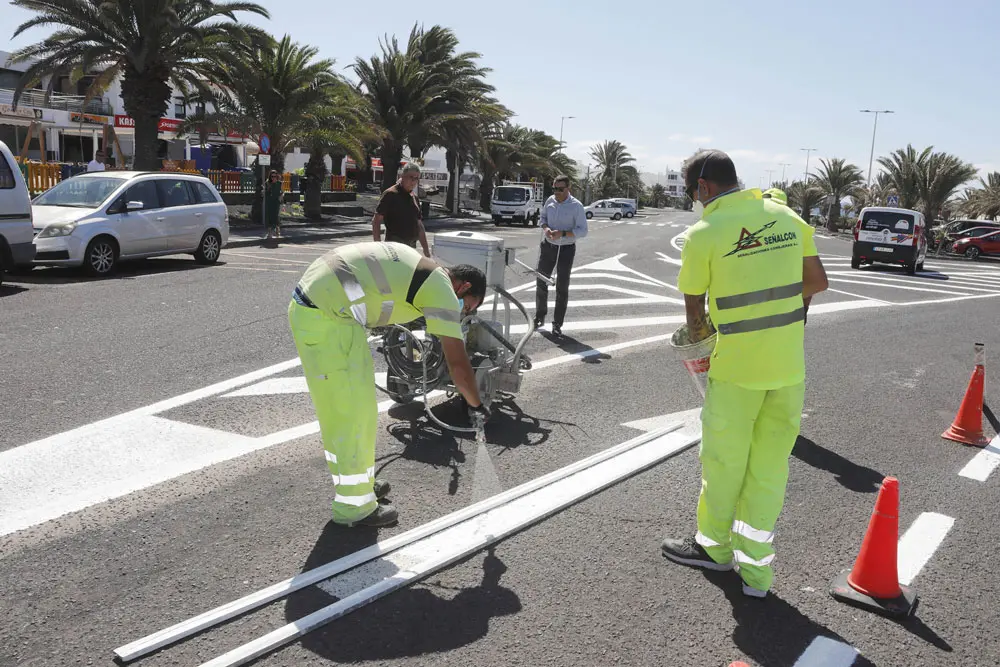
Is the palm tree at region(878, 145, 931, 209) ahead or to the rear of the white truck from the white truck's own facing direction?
to the rear

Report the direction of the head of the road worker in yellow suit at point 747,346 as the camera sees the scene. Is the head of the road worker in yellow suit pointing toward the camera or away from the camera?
away from the camera

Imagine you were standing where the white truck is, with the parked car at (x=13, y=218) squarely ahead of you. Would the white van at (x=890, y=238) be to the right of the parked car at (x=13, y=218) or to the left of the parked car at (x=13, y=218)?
left

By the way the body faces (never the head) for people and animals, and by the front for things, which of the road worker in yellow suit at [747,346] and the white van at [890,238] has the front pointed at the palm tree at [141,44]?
the road worker in yellow suit

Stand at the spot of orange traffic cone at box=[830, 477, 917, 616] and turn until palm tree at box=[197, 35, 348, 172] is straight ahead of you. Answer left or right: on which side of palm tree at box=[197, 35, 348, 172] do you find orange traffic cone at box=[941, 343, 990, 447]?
right

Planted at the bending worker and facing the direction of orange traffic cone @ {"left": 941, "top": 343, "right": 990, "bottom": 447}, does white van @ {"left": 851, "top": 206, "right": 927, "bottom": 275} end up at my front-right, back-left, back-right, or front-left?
front-left

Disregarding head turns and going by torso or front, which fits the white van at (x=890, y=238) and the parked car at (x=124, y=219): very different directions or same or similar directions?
very different directions

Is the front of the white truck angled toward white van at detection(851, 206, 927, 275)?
no

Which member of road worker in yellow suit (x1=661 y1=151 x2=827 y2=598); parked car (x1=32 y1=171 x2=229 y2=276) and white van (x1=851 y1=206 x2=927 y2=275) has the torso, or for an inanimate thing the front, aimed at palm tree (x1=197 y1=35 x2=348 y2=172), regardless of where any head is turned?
the road worker in yellow suit

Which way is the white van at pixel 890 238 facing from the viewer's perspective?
away from the camera

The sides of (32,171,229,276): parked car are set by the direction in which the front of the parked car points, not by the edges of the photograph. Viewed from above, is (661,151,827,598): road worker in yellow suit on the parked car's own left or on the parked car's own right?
on the parked car's own left

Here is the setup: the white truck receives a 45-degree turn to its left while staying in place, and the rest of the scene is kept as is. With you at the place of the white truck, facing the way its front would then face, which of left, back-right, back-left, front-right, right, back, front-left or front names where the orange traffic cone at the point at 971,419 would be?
front

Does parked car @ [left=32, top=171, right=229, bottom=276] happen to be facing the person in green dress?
no
